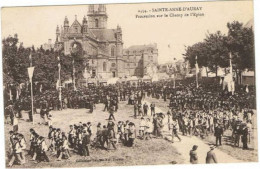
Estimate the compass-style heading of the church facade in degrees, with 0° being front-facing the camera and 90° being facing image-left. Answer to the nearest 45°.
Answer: approximately 45°
